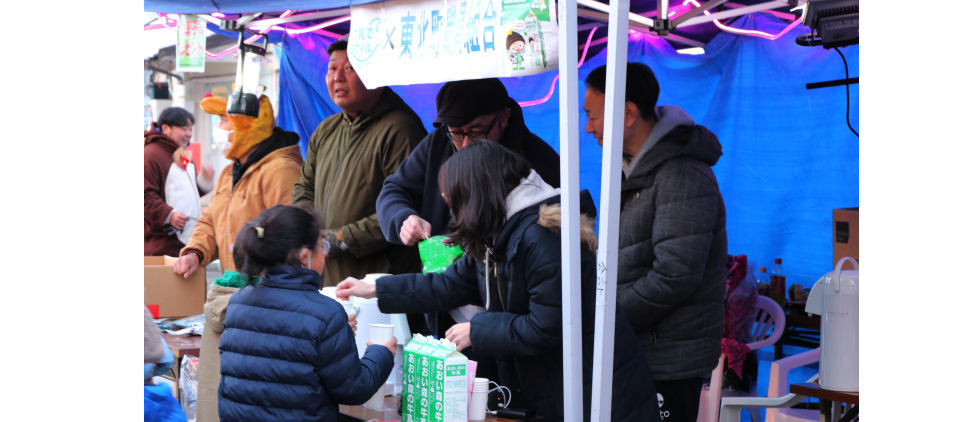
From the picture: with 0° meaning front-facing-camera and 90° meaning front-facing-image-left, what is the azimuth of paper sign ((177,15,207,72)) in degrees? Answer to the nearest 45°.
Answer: approximately 0°

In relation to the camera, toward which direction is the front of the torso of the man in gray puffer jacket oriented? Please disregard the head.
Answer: to the viewer's left

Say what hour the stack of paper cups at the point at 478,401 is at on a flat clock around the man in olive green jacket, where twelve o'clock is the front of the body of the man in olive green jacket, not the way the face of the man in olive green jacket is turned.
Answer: The stack of paper cups is roughly at 10 o'clock from the man in olive green jacket.

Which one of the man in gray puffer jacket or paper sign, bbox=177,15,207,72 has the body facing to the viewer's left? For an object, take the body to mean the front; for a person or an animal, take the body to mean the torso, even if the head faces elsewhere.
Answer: the man in gray puffer jacket

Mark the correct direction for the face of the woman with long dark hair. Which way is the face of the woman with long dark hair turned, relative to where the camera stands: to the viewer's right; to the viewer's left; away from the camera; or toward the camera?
to the viewer's left

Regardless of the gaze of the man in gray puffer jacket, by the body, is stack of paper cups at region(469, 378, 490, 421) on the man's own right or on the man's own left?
on the man's own left

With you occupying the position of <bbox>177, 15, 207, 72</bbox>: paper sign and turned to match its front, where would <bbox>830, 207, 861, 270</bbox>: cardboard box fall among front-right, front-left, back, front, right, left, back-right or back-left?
front-left

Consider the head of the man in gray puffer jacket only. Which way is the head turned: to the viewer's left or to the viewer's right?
to the viewer's left

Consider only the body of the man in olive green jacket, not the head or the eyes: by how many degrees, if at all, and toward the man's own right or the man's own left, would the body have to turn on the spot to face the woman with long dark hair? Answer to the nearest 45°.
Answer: approximately 45° to the man's own left

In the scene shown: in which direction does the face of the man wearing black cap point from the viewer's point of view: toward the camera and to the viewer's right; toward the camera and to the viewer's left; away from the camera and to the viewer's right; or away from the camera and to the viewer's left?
toward the camera and to the viewer's left

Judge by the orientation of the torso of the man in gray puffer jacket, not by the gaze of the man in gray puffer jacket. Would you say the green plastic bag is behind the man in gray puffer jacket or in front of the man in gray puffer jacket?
in front

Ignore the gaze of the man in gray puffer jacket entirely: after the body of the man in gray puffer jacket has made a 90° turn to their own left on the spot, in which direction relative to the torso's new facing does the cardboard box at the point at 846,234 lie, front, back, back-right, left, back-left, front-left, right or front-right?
back-left

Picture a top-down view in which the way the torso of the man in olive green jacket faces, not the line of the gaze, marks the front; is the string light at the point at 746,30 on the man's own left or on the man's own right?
on the man's own left

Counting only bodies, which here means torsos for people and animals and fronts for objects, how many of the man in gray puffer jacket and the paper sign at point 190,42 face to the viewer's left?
1
